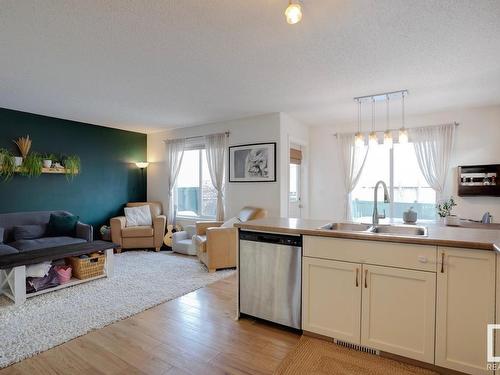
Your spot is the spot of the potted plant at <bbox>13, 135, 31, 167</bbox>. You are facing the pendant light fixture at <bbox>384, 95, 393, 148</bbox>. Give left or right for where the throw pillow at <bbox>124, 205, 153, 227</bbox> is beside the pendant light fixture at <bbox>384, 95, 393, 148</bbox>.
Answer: left

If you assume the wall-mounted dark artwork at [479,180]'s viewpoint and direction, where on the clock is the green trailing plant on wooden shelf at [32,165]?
The green trailing plant on wooden shelf is roughly at 2 o'clock from the wall-mounted dark artwork.

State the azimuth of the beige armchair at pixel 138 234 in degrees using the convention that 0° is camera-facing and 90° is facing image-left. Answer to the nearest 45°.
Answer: approximately 0°

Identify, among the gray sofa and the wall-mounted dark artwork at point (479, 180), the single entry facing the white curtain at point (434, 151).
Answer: the gray sofa

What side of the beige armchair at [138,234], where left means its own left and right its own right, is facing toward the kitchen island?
front

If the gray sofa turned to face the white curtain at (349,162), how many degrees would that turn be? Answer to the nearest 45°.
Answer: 0° — it already faces it

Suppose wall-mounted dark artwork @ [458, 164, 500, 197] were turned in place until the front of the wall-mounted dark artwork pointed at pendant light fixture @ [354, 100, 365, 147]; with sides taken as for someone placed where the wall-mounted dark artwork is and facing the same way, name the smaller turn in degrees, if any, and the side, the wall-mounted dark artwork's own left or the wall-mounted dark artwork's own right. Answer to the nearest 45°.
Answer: approximately 45° to the wall-mounted dark artwork's own right

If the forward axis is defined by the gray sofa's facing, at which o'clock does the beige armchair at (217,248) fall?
The beige armchair is roughly at 12 o'clock from the gray sofa.

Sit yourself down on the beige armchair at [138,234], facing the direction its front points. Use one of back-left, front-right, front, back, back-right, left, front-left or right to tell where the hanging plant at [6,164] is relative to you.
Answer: right

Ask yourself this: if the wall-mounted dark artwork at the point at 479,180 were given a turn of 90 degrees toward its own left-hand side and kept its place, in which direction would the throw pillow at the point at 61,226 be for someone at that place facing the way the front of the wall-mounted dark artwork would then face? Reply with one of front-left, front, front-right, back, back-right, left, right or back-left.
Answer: back-right

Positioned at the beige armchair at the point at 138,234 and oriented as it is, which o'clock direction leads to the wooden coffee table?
The wooden coffee table is roughly at 1 o'clock from the beige armchair.

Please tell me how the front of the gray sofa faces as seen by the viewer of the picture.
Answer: facing the viewer and to the right of the viewer

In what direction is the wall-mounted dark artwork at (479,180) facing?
toward the camera

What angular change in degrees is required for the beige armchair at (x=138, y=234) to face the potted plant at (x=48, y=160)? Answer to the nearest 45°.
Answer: approximately 90° to its right

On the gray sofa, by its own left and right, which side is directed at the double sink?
front
